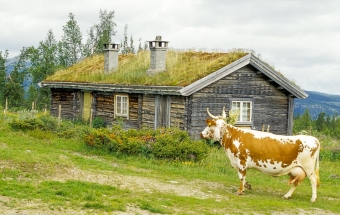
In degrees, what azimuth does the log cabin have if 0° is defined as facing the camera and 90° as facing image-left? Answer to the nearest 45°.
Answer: approximately 45°

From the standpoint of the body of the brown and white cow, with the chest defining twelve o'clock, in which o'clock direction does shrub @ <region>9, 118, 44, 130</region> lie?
The shrub is roughly at 1 o'clock from the brown and white cow.

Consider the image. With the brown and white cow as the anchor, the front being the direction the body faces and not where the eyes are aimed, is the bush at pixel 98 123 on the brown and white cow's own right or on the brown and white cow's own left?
on the brown and white cow's own right

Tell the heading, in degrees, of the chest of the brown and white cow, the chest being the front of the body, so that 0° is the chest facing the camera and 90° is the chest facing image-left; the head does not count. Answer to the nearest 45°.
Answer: approximately 90°

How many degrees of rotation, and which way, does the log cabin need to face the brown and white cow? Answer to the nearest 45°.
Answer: approximately 45° to its left
